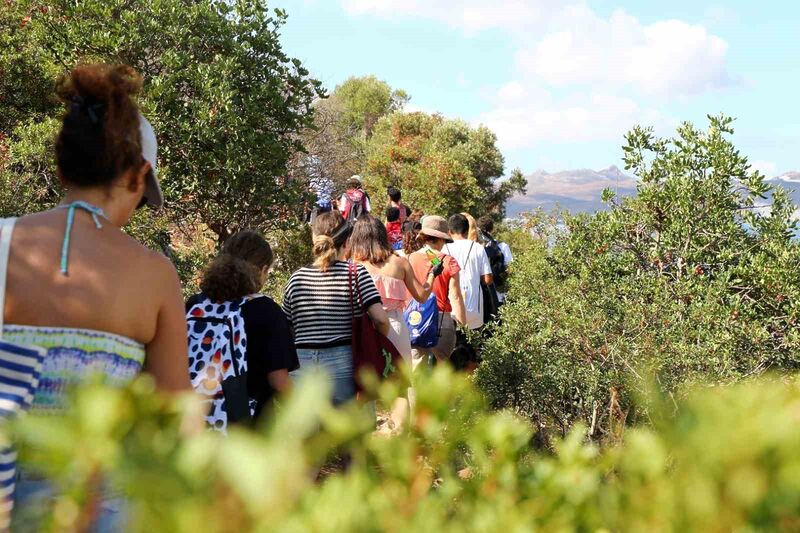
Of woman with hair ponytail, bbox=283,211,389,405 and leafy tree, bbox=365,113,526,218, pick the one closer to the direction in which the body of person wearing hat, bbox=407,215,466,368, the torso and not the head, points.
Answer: the leafy tree

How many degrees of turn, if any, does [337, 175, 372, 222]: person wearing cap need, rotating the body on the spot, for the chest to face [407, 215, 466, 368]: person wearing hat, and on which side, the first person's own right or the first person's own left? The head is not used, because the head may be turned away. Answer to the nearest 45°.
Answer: approximately 180°

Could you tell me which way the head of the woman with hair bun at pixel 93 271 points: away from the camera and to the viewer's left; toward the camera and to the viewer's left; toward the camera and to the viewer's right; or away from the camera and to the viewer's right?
away from the camera and to the viewer's right

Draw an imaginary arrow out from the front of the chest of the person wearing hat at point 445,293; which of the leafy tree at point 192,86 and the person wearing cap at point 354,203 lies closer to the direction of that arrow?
the person wearing cap

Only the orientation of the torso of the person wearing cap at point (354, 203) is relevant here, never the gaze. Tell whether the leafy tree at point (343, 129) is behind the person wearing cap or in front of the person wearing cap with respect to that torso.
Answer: in front

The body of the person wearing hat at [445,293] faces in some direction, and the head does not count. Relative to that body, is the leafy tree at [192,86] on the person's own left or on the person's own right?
on the person's own left

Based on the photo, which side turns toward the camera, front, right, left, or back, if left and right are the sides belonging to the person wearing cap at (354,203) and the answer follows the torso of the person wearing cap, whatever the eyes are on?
back

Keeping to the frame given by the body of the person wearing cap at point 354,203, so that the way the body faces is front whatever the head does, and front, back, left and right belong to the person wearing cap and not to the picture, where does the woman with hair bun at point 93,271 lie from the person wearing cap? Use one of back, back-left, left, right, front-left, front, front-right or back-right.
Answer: back

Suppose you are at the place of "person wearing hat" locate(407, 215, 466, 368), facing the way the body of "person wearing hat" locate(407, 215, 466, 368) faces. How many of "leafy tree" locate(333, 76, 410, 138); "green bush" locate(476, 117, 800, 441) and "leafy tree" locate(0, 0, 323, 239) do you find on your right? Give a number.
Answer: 1

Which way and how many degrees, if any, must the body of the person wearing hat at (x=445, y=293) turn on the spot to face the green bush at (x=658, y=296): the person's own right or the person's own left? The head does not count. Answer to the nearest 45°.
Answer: approximately 90° to the person's own right

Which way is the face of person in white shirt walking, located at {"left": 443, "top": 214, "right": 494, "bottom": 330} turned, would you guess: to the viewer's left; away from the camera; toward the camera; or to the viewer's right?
away from the camera

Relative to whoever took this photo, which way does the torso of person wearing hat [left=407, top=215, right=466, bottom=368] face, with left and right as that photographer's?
facing away from the viewer and to the right of the viewer

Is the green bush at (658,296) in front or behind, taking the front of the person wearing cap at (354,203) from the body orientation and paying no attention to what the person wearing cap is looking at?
behind

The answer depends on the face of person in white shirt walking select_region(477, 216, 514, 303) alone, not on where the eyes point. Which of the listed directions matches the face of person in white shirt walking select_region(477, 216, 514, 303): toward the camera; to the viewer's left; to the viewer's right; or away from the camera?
away from the camera
